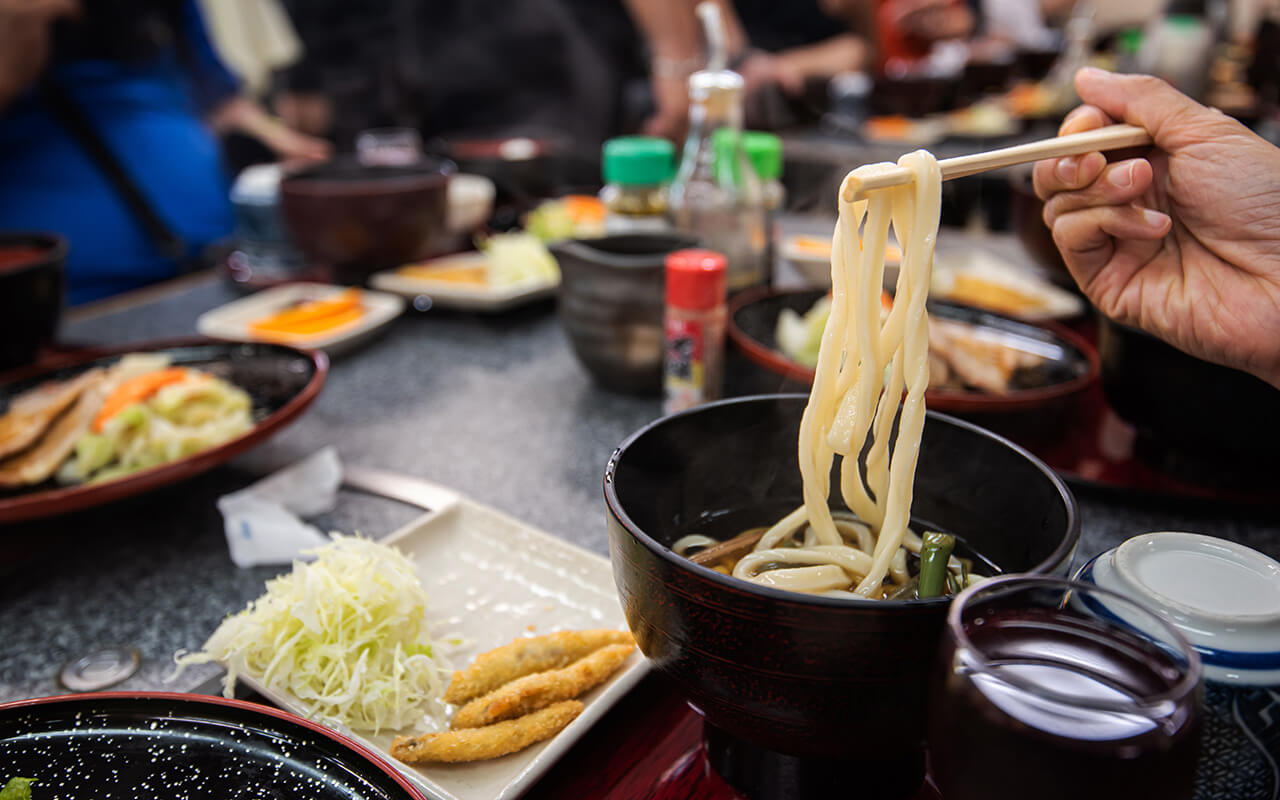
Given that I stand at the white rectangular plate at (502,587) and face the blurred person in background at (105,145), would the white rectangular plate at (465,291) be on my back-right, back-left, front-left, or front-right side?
front-right

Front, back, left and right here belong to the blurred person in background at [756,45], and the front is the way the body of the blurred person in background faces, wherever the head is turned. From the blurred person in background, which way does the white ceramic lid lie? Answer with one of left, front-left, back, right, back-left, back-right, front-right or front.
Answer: front-left

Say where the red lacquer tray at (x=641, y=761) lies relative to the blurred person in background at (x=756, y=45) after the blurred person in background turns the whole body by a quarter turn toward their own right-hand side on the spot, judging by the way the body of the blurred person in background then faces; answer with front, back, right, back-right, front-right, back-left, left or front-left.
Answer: back-left

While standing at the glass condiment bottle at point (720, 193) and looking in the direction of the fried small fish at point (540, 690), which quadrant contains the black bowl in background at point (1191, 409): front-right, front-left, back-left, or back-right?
front-left

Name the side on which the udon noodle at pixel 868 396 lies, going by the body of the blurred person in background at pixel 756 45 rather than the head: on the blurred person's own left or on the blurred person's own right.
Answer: on the blurred person's own left

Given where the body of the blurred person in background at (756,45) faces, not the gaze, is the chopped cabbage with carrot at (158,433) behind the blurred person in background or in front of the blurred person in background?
in front

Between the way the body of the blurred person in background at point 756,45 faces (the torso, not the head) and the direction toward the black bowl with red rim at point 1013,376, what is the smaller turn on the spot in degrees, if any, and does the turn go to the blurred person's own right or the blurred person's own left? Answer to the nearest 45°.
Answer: approximately 45° to the blurred person's own left

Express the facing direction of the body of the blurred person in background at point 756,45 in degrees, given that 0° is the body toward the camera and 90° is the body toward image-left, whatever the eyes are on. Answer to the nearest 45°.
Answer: approximately 45°

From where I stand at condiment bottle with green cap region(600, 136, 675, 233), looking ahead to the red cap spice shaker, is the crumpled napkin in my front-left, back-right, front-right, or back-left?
front-right

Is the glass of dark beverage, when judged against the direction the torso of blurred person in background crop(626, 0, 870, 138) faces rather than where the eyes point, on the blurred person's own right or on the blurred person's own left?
on the blurred person's own left

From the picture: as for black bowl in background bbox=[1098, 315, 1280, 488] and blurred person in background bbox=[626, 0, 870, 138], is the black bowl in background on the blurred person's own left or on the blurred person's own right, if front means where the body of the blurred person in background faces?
on the blurred person's own left
